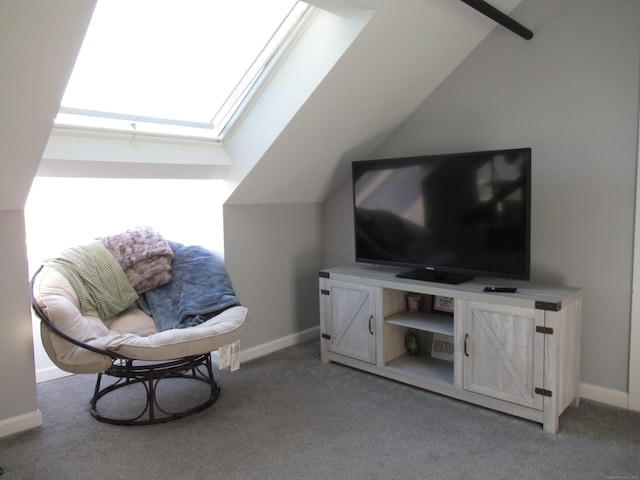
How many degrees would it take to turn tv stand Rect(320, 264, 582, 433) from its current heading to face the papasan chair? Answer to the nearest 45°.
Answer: approximately 45° to its right

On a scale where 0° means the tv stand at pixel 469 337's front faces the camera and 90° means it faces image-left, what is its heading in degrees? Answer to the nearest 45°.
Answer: approximately 45°

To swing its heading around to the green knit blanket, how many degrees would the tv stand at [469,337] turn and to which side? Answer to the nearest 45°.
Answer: approximately 45° to its right
